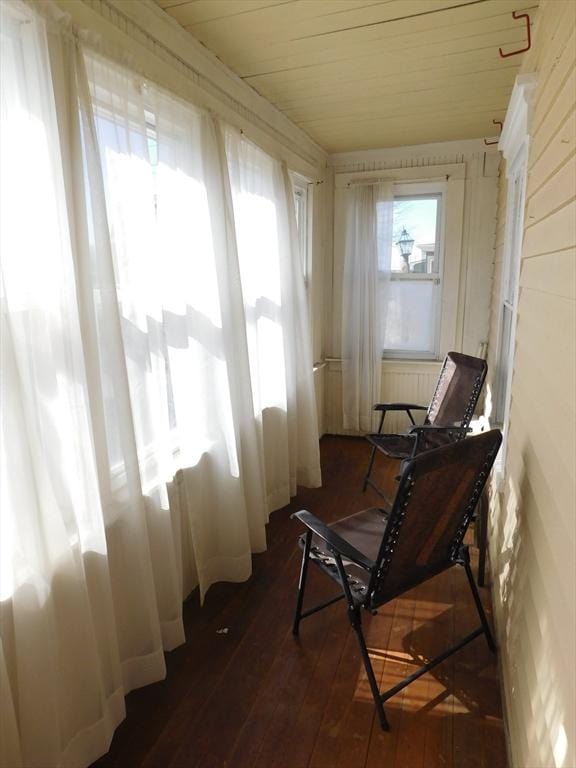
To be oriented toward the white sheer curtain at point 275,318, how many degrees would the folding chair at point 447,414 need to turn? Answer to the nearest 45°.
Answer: approximately 45° to its right

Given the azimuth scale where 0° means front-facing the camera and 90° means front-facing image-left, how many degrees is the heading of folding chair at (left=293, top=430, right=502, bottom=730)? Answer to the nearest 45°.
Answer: approximately 135°

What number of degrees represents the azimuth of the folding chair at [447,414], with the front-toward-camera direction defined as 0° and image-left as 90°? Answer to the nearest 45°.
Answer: approximately 45°

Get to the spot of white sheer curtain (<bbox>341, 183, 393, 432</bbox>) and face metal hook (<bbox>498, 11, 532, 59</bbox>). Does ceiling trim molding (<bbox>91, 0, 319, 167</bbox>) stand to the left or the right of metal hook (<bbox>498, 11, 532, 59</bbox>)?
right

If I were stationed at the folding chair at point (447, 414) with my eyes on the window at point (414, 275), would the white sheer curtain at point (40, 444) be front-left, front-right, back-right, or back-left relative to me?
back-left

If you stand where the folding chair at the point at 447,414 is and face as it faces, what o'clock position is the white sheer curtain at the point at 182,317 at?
The white sheer curtain is roughly at 12 o'clock from the folding chair.
